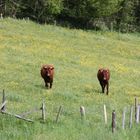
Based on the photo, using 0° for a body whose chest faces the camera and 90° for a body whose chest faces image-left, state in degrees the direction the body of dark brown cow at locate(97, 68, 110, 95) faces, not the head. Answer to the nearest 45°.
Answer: approximately 0°

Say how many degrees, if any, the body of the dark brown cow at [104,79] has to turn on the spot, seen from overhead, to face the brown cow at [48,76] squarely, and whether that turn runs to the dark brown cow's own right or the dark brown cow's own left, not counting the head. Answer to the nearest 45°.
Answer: approximately 90° to the dark brown cow's own right

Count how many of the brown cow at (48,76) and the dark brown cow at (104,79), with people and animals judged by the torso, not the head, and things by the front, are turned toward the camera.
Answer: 2

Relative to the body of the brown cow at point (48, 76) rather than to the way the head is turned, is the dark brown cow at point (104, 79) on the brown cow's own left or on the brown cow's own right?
on the brown cow's own left
